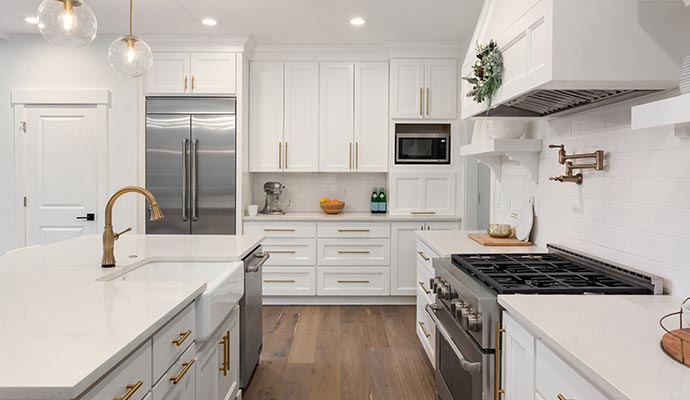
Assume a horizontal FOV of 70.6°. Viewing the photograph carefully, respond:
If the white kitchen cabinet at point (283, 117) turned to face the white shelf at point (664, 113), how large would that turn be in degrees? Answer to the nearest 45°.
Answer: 0° — it already faces it

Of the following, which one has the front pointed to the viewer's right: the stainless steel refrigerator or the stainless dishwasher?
the stainless dishwasher

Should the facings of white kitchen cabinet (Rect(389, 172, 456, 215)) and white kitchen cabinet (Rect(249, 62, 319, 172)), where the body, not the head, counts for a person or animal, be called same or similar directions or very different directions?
same or similar directions

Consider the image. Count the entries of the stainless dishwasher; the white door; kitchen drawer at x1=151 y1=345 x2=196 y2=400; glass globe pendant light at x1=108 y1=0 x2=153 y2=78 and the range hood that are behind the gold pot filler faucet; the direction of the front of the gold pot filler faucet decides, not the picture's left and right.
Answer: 0

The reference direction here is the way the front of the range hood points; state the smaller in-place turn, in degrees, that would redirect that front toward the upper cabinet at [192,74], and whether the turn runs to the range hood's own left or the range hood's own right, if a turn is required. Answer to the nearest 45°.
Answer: approximately 90° to the range hood's own right

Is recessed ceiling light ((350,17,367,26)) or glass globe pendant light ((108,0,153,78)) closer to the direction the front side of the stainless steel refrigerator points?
the glass globe pendant light

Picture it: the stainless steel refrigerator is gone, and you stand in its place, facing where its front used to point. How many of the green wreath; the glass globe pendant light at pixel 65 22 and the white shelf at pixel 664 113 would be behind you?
0

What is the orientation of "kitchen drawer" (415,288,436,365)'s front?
to the viewer's left

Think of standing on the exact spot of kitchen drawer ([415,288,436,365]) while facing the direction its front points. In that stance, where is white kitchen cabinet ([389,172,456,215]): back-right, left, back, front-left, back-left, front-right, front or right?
right

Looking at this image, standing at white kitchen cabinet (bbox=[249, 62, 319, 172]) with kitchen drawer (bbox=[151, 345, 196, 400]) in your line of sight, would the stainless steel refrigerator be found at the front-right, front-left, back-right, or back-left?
front-right

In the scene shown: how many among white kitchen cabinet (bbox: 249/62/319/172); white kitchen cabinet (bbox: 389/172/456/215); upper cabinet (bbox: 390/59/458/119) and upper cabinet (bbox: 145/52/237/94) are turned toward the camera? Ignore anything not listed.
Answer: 4

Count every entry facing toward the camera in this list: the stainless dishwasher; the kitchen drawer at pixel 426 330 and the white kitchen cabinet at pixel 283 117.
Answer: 1

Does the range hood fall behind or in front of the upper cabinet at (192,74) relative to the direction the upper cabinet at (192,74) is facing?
in front

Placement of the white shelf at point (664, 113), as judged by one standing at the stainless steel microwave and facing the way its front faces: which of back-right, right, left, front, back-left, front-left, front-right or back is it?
front

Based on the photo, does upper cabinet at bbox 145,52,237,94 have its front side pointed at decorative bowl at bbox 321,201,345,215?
no

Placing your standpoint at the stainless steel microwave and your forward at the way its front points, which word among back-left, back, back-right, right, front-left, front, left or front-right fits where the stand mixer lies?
right

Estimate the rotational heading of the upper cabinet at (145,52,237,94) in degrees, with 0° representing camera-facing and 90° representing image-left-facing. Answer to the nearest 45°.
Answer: approximately 0°

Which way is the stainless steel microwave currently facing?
toward the camera

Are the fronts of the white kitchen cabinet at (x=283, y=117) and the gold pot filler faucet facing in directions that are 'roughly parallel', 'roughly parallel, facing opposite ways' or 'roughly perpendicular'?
roughly perpendicular

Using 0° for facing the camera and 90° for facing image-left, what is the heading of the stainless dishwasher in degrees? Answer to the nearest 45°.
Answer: approximately 270°

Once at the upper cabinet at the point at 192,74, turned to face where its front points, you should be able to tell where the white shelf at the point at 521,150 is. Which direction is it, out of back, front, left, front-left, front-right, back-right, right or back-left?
front-left

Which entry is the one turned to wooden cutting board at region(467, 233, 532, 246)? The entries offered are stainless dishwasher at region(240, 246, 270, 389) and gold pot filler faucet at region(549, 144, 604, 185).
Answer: the stainless dishwasher

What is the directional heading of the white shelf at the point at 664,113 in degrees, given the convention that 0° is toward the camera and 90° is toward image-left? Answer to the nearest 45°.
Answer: approximately 45°

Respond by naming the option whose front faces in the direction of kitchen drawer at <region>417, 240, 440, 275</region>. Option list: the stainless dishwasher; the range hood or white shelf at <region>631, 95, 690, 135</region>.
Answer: the stainless dishwasher
